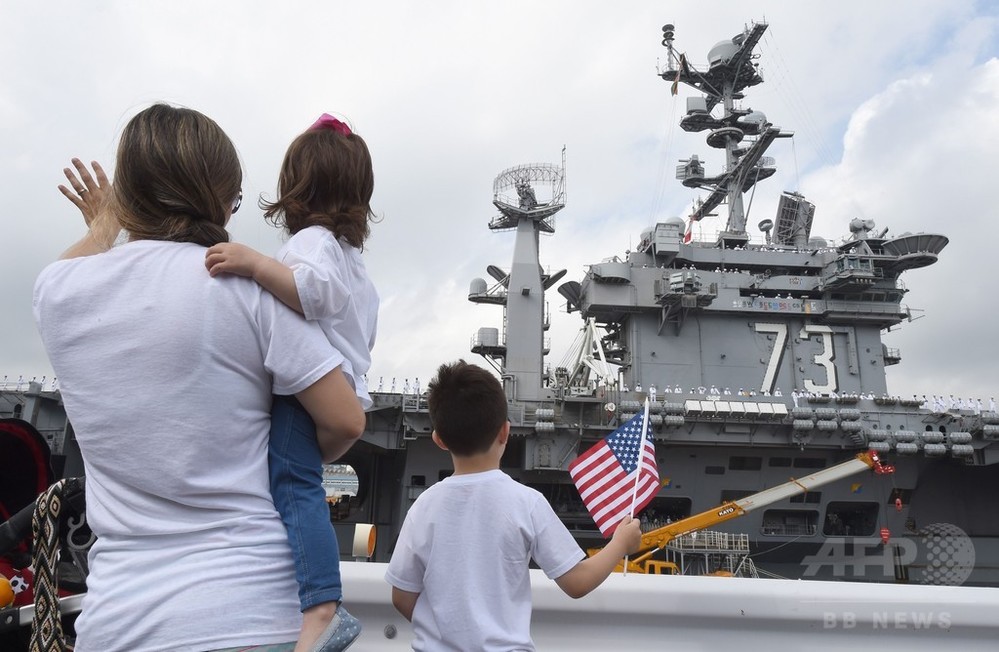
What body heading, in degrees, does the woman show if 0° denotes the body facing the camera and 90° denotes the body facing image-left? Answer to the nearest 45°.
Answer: approximately 180°

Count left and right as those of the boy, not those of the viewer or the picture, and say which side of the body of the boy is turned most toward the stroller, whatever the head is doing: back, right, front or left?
left

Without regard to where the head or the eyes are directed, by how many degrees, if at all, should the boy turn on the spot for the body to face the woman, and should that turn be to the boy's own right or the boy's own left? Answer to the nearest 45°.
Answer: approximately 135° to the boy's own left

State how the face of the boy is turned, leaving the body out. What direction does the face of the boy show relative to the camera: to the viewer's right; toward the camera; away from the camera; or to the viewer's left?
away from the camera

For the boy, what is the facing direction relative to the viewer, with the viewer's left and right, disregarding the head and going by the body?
facing away from the viewer

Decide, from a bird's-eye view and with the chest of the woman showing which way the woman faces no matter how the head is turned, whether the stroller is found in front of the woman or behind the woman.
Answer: in front

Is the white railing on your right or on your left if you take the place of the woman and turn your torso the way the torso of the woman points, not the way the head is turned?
on your right

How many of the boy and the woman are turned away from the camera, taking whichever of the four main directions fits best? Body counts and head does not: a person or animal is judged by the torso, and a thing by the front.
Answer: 2
